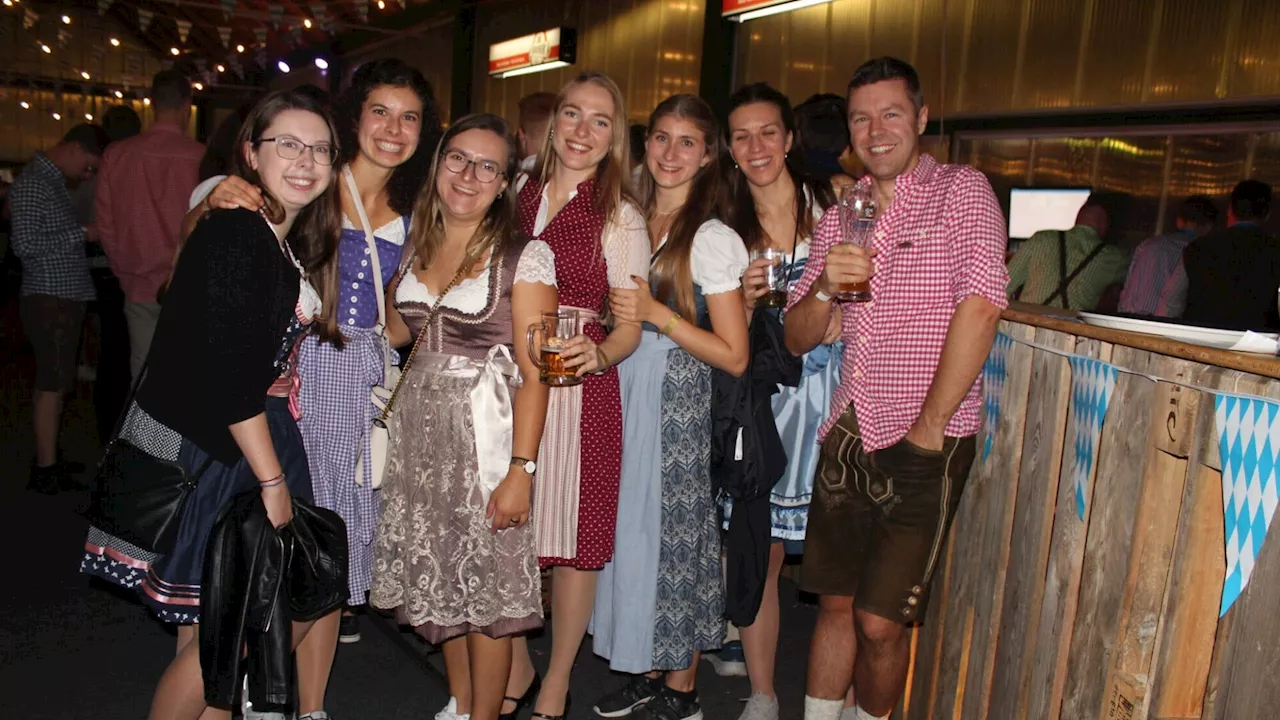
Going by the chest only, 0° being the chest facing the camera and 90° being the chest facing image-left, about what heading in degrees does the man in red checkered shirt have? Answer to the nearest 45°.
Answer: approximately 45°

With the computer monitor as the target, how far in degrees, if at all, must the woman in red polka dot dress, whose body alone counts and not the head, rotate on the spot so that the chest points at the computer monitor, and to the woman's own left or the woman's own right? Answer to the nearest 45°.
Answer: approximately 180°

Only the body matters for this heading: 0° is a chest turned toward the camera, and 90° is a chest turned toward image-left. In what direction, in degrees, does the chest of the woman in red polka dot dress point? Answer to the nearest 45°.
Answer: approximately 45°

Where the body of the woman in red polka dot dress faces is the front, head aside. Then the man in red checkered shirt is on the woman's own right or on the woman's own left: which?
on the woman's own left

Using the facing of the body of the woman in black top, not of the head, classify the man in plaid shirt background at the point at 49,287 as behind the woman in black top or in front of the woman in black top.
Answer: behind

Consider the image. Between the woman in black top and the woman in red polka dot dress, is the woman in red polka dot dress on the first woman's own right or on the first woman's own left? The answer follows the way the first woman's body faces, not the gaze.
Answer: on the first woman's own left

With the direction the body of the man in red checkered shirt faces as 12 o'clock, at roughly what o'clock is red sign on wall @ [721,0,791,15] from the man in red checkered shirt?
The red sign on wall is roughly at 4 o'clock from the man in red checkered shirt.
